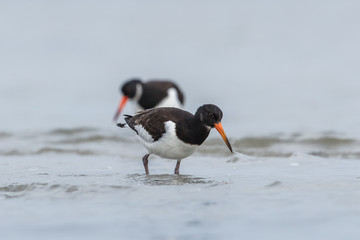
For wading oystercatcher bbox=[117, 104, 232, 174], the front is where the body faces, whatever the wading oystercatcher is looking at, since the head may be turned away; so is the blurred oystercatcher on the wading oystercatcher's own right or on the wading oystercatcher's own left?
on the wading oystercatcher's own left

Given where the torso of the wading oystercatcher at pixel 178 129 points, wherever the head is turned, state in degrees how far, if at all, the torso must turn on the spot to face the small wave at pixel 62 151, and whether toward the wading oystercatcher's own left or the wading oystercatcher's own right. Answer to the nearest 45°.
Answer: approximately 135° to the wading oystercatcher's own left

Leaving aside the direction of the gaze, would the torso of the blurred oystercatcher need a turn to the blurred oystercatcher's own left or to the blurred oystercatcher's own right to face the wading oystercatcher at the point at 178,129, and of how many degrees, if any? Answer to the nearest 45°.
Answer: approximately 90° to the blurred oystercatcher's own left

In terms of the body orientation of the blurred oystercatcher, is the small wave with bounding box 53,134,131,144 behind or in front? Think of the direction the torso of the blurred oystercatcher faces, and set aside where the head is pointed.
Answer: in front

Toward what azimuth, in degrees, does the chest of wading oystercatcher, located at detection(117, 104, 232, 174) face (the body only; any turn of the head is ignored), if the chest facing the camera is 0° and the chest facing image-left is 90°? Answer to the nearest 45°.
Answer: approximately 270°

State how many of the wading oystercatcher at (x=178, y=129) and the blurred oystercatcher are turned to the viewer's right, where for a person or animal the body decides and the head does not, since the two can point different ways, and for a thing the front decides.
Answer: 1

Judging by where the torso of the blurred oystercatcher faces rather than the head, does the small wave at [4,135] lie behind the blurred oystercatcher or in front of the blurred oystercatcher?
in front

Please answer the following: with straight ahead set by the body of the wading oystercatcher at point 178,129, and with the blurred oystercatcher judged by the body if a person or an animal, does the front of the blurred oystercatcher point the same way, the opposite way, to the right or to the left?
the opposite way

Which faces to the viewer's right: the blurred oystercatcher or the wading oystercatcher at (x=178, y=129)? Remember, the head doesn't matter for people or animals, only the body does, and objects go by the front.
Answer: the wading oystercatcher

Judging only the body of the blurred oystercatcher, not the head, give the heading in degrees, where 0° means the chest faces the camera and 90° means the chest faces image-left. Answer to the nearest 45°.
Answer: approximately 90°
